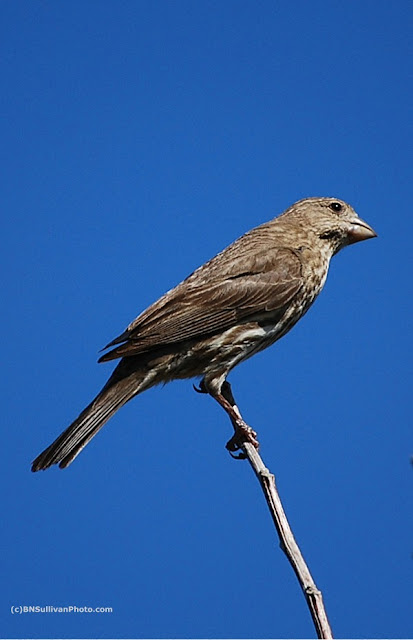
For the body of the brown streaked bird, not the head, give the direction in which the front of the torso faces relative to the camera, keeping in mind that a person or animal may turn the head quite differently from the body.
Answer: to the viewer's right
